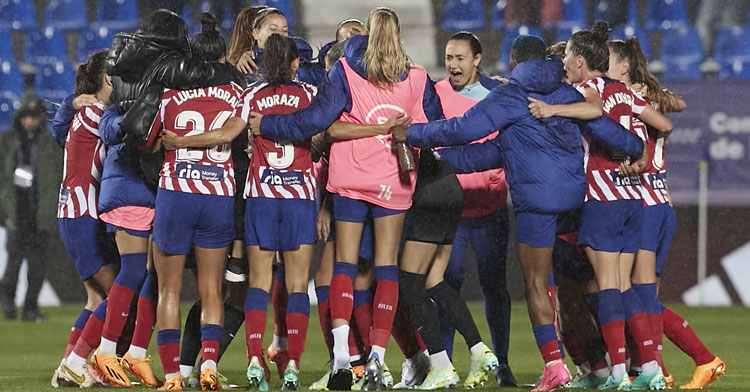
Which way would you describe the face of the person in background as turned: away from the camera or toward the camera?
toward the camera

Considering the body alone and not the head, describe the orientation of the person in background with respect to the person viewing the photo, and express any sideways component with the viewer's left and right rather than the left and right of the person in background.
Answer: facing the viewer
